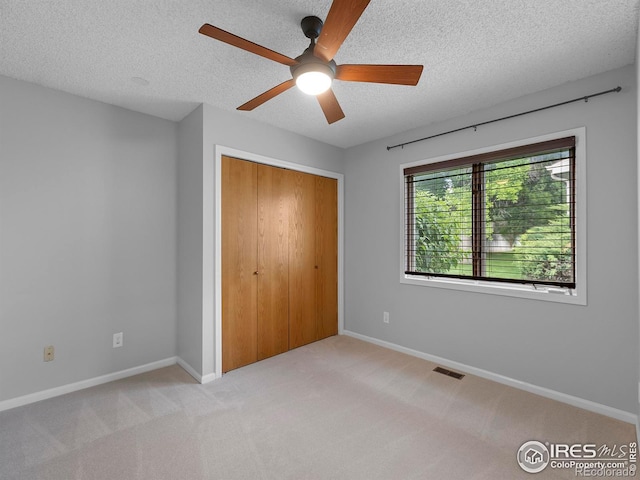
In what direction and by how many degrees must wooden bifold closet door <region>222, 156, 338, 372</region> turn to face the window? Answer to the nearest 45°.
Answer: approximately 45° to its left

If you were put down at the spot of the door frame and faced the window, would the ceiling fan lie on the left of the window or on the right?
right

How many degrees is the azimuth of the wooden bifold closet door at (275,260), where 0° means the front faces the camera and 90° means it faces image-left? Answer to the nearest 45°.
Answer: approximately 315°

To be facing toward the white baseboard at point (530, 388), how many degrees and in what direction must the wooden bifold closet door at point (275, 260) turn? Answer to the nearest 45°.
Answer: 0° — it already faces it

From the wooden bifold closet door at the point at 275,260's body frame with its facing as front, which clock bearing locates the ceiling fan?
The ceiling fan is roughly at 1 o'clock from the wooden bifold closet door.
